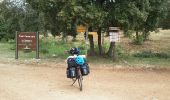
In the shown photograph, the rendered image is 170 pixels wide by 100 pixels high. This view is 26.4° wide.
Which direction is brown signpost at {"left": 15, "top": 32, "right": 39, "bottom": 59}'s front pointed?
toward the camera

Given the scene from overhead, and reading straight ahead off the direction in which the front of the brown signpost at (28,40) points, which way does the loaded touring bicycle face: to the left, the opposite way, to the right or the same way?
the opposite way

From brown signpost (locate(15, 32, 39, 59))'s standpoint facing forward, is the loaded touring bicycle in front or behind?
in front

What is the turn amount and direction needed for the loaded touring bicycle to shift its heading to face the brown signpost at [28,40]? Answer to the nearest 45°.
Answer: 0° — it already faces it

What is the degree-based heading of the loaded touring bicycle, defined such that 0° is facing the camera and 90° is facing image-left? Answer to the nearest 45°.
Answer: approximately 180°
